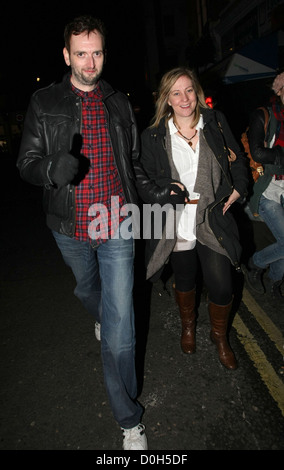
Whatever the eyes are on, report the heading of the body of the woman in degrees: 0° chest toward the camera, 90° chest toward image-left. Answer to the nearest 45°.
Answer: approximately 0°

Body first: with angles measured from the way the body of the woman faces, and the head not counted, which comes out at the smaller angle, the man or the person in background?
the man

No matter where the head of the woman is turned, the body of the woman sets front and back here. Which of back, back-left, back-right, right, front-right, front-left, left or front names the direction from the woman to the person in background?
back-left

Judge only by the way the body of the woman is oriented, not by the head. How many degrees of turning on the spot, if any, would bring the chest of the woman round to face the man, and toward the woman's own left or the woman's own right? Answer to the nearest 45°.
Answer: approximately 45° to the woman's own right
